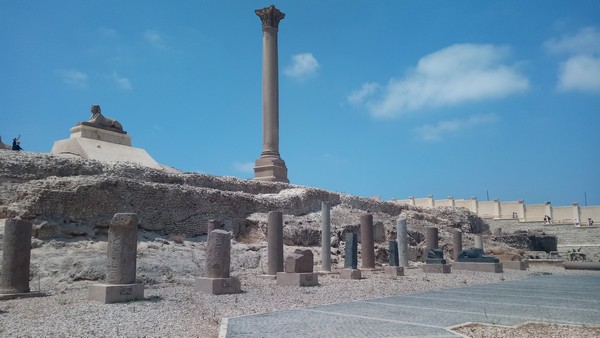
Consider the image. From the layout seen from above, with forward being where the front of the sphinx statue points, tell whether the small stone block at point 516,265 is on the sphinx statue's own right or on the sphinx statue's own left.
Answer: on the sphinx statue's own left

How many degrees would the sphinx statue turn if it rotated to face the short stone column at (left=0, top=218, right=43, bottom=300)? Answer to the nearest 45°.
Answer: approximately 45° to its left

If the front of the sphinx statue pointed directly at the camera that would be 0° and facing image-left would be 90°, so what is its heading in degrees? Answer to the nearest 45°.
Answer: approximately 45°

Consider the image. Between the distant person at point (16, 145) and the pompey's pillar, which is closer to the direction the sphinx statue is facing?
the distant person

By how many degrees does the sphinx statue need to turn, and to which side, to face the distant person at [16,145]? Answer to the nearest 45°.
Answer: approximately 45° to its right

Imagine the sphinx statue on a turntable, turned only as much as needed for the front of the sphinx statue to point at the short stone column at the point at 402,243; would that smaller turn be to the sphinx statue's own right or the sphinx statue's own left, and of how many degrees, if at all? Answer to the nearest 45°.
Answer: approximately 90° to the sphinx statue's own left

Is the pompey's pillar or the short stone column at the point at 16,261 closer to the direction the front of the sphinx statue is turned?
the short stone column

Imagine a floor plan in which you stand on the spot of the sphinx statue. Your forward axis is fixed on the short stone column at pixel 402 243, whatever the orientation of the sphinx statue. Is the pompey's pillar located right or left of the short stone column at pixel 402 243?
left
